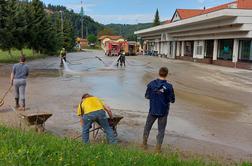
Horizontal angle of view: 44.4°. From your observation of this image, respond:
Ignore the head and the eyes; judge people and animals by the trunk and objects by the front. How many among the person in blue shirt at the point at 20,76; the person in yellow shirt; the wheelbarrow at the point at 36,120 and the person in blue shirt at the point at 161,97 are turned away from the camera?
3

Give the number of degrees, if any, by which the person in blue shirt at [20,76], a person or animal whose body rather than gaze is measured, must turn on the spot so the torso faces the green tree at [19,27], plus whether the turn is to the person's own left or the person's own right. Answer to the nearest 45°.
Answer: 0° — they already face it

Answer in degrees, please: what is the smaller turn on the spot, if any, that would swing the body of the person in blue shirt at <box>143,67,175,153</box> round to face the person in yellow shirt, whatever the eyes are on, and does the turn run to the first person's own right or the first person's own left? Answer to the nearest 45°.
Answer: approximately 90° to the first person's own left

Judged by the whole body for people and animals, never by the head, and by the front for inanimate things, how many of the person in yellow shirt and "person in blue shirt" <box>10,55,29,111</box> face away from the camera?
2

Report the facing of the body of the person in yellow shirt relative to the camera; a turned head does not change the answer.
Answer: away from the camera

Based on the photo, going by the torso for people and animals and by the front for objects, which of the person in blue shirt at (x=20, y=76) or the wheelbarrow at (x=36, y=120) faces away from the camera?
the person in blue shirt

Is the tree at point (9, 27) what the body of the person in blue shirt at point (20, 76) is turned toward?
yes

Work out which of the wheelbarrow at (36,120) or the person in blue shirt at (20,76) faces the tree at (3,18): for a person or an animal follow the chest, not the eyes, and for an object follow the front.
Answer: the person in blue shirt

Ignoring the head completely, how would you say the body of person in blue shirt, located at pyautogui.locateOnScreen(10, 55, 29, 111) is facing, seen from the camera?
away from the camera

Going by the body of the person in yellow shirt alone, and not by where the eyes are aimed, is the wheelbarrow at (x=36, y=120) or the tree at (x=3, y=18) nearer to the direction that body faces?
the tree

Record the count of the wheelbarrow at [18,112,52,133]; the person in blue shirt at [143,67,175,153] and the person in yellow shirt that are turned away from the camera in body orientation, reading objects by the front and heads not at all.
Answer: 2

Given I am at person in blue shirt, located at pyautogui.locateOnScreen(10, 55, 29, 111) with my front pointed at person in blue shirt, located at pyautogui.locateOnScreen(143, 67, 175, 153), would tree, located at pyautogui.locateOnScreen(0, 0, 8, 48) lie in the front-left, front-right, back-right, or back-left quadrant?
back-left

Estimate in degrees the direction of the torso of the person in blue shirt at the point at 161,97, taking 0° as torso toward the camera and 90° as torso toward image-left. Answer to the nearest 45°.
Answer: approximately 180°
